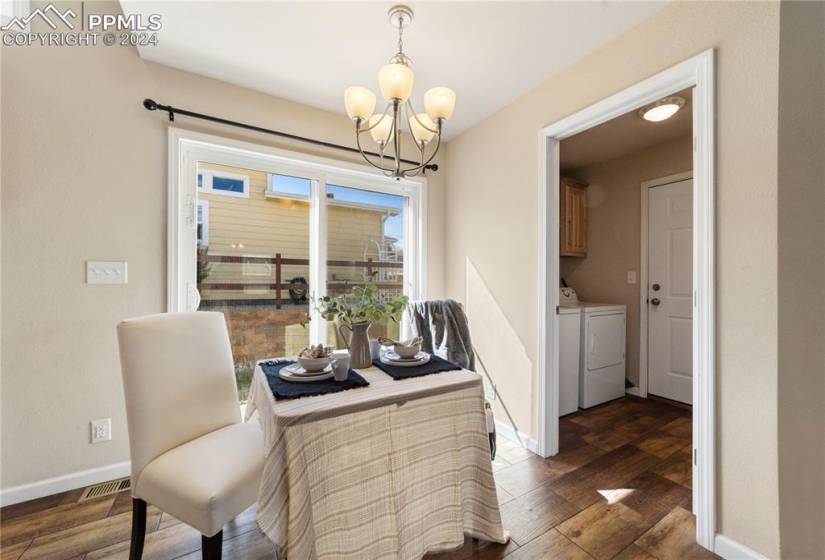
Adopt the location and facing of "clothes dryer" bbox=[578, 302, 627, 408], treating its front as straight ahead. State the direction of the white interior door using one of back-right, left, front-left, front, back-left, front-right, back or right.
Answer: left

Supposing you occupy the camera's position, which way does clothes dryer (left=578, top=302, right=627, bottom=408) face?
facing the viewer and to the right of the viewer

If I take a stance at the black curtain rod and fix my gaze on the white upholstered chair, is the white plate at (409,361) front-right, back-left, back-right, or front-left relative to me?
front-left

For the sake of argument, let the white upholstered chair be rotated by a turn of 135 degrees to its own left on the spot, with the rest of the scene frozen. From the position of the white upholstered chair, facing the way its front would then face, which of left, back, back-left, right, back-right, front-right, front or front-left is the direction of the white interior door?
right

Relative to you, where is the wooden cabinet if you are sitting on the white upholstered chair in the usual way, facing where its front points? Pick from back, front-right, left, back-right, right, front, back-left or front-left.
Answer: front-left

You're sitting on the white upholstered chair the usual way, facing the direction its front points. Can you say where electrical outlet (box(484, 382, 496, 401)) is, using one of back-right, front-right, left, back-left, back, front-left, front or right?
front-left

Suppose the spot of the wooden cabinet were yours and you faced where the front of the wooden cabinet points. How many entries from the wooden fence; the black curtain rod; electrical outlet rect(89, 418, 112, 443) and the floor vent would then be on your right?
4

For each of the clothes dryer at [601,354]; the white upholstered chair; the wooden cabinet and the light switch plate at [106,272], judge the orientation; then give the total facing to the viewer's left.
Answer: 0

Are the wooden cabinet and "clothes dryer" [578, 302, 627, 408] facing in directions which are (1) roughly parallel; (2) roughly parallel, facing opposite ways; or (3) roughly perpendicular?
roughly parallel

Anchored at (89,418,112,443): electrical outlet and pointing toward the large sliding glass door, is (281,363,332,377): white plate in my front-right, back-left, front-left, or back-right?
front-right

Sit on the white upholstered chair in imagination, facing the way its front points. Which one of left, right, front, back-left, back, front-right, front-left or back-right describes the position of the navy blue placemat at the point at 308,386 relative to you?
front

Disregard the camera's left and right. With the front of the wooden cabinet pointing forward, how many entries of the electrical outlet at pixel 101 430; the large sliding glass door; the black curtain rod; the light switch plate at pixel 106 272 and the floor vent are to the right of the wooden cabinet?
5

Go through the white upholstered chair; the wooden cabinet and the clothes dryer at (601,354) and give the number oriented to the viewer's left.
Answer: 0

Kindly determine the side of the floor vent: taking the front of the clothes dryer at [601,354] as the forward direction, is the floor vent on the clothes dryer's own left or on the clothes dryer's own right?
on the clothes dryer's own right
